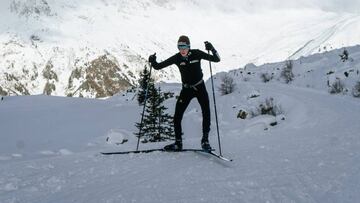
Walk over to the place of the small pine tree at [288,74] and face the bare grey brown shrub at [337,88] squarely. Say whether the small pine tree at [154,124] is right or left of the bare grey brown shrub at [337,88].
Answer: right

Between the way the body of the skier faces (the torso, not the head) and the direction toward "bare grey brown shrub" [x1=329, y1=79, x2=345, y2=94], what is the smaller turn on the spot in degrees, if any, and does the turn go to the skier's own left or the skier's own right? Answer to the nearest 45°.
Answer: approximately 135° to the skier's own left

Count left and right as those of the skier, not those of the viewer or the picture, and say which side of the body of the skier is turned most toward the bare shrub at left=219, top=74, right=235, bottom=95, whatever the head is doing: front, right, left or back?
back

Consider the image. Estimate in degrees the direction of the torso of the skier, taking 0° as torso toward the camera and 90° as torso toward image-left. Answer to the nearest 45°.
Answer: approximately 0°
